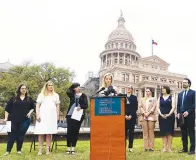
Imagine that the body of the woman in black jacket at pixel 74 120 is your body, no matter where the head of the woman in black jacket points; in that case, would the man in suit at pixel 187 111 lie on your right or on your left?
on your left

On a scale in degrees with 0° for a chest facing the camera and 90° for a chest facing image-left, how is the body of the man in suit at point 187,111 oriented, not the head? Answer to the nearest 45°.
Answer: approximately 45°

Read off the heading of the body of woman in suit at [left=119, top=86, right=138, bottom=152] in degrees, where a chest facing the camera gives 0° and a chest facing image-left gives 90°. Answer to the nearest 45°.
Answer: approximately 45°

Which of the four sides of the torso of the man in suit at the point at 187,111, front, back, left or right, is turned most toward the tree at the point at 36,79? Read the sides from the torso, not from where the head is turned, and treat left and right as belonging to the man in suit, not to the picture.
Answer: right

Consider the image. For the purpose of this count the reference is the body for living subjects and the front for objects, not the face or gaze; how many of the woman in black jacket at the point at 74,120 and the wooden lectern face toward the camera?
2

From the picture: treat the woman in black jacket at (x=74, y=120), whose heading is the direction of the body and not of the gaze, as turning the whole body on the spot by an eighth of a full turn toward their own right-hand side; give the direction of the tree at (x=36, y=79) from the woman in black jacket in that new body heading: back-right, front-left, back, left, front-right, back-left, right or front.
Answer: back-right

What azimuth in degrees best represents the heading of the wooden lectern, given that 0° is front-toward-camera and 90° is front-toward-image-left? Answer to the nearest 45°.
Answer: approximately 0°

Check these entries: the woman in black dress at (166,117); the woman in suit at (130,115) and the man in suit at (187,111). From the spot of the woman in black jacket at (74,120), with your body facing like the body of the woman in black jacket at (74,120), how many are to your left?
3
